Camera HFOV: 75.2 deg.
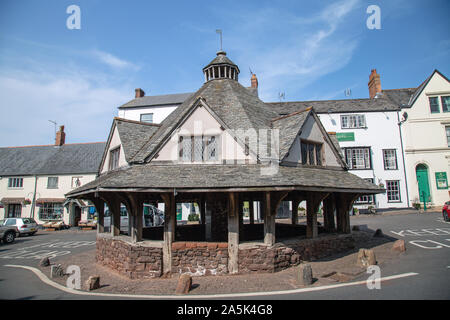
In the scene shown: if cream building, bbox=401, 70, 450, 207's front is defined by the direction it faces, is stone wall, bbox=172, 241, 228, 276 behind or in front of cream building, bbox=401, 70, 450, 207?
in front

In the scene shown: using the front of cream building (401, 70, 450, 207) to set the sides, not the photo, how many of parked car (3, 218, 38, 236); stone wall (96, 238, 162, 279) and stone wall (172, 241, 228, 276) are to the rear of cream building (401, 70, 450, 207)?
0

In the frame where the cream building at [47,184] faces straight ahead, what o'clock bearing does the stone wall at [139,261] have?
The stone wall is roughly at 12 o'clock from the cream building.

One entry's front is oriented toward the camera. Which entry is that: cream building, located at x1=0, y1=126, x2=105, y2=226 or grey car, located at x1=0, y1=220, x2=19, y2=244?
the cream building

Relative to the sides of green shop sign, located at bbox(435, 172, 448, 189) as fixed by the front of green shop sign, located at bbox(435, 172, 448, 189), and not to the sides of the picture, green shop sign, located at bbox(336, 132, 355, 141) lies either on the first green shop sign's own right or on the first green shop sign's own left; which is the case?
on the first green shop sign's own right

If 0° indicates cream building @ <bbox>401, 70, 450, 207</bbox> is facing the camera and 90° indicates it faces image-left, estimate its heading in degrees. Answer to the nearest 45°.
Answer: approximately 0°

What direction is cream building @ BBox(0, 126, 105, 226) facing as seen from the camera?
toward the camera

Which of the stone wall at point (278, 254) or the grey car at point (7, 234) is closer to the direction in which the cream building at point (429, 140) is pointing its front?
the stone wall

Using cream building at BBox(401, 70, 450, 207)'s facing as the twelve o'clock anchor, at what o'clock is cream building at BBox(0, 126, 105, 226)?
cream building at BBox(0, 126, 105, 226) is roughly at 2 o'clock from cream building at BBox(401, 70, 450, 207).

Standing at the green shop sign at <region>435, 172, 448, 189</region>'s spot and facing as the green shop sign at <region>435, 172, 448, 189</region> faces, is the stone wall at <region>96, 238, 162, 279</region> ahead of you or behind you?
ahead

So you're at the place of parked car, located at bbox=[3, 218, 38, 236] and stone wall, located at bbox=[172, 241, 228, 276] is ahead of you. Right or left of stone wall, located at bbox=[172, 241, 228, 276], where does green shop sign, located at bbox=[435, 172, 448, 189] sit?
left

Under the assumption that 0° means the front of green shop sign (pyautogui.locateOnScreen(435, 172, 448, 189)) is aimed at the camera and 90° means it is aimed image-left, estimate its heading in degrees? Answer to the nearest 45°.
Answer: approximately 0°

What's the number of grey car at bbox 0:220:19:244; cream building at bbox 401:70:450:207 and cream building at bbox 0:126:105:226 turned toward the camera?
2

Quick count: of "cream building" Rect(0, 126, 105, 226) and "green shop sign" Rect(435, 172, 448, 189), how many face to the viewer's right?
0
